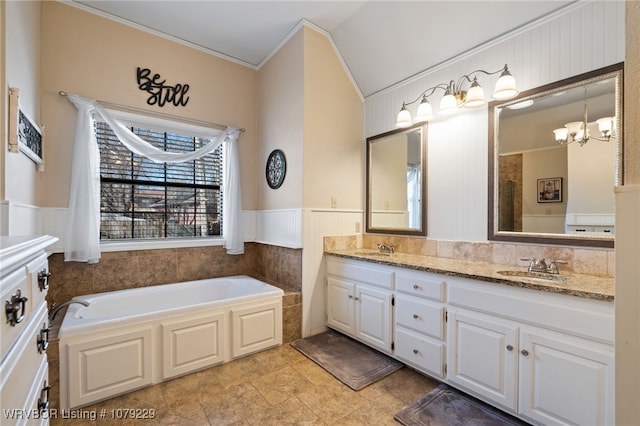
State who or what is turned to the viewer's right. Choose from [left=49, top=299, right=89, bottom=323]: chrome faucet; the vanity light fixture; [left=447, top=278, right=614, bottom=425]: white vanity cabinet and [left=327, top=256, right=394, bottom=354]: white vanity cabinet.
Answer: the chrome faucet

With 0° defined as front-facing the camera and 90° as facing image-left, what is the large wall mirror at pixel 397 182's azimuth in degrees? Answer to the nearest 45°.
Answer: approximately 45°

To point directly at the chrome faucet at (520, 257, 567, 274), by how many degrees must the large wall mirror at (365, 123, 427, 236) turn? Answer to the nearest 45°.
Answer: approximately 90° to its left

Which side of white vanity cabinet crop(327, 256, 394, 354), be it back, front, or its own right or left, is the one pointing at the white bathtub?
front

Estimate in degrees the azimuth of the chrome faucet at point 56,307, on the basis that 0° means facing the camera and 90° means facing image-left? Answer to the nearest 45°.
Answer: approximately 270°

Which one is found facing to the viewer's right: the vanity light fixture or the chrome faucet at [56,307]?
the chrome faucet

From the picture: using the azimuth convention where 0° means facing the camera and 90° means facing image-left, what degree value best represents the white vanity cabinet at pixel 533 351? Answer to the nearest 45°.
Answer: approximately 45°

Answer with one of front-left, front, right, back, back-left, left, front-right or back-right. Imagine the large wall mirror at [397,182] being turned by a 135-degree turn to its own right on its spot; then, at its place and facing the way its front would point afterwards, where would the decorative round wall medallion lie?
left

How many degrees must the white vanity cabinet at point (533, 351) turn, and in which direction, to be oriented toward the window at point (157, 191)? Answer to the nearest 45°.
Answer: approximately 45° to its right

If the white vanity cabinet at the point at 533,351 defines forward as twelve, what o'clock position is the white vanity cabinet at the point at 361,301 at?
the white vanity cabinet at the point at 361,301 is roughly at 2 o'clock from the white vanity cabinet at the point at 533,351.

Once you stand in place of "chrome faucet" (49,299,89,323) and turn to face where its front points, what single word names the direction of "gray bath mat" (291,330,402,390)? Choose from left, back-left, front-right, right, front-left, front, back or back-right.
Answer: front-right
